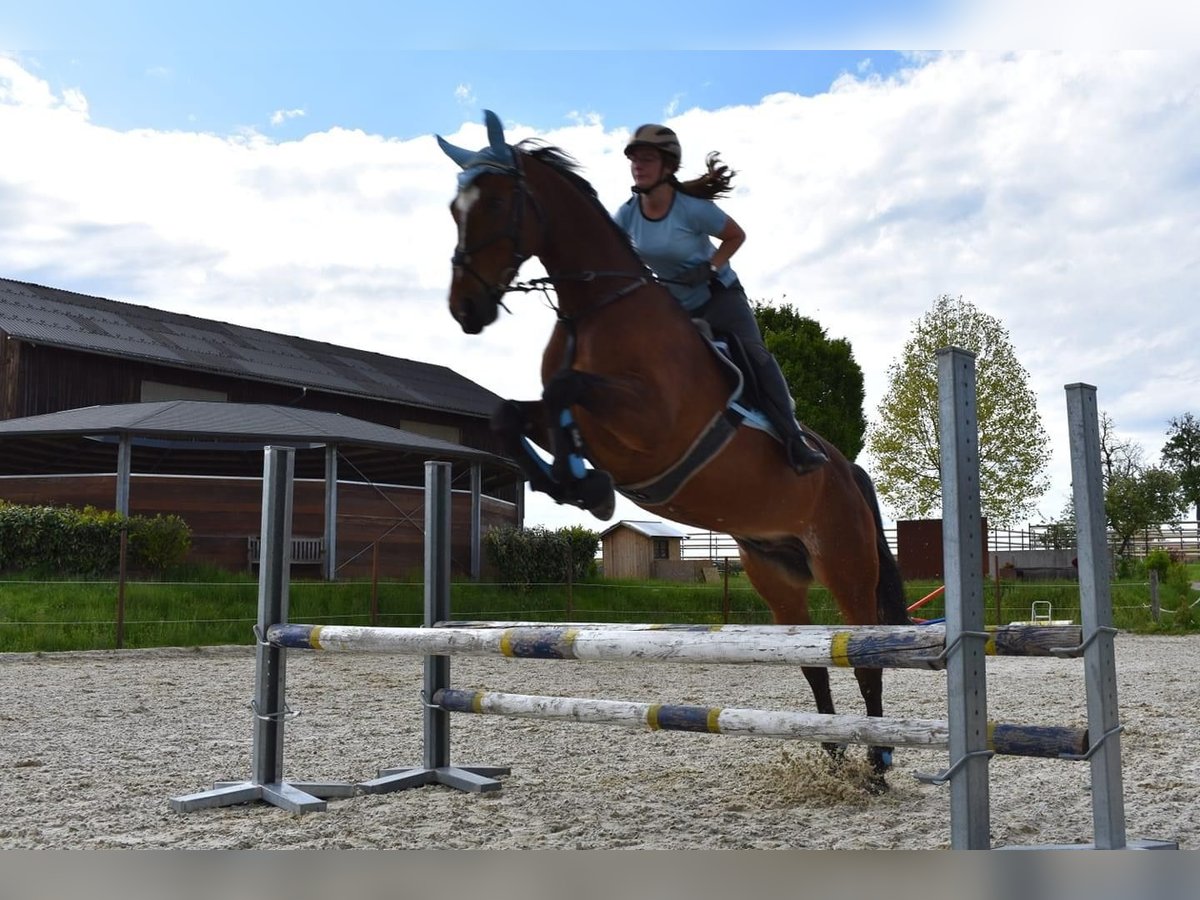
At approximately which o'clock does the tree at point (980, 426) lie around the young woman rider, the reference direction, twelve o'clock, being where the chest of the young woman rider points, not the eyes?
The tree is roughly at 5 o'clock from the young woman rider.

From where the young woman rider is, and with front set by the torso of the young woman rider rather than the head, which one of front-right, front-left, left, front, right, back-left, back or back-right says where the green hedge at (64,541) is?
right

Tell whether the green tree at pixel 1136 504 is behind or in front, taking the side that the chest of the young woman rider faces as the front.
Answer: behind

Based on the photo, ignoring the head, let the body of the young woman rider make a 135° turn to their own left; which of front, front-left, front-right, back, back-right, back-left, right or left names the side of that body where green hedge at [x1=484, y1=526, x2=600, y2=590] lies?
left

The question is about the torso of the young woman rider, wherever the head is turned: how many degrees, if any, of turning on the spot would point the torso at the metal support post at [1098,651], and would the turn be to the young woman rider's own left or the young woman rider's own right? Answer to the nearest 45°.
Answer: approximately 90° to the young woman rider's own left

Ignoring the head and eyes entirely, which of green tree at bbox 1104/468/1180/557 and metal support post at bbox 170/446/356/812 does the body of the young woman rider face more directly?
the metal support post

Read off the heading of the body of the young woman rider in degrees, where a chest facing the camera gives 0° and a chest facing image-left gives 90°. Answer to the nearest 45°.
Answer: approximately 45°

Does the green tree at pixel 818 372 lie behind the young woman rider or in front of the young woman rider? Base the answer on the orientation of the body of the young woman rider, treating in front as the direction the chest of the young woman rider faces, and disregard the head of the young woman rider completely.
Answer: behind

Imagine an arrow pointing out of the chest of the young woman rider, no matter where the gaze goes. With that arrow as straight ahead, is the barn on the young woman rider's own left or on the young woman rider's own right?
on the young woman rider's own right
